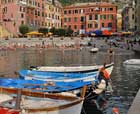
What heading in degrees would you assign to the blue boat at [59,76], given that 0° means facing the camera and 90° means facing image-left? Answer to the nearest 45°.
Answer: approximately 270°

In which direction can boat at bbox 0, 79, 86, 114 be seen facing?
to the viewer's right

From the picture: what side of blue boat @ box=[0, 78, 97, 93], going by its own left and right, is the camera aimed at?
right

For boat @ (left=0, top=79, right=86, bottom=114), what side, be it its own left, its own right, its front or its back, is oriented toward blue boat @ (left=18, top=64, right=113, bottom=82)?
left

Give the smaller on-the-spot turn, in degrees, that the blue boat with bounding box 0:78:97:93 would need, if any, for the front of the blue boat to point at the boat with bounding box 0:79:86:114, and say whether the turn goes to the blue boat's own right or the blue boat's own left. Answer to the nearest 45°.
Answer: approximately 90° to the blue boat's own right

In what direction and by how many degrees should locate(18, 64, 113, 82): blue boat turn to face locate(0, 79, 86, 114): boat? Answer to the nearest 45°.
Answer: approximately 90° to its right

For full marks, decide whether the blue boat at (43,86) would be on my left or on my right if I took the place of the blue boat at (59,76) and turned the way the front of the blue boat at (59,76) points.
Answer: on my right

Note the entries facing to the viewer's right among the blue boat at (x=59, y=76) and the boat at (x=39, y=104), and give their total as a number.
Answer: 2
